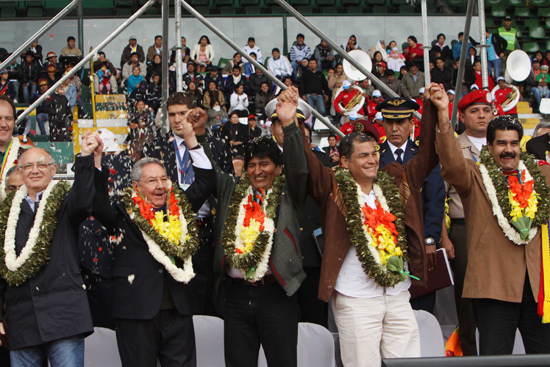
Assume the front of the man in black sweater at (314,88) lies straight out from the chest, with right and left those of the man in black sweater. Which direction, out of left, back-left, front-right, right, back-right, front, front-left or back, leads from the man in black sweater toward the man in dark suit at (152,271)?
front

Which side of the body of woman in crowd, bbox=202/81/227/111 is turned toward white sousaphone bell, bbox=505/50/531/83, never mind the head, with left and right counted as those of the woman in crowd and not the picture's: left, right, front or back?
left

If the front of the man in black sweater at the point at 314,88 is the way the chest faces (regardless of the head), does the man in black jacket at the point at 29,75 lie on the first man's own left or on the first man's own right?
on the first man's own right

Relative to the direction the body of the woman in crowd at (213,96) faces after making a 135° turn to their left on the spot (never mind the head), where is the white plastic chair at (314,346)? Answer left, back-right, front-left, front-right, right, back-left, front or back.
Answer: back-right

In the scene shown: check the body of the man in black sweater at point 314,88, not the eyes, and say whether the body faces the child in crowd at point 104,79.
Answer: no

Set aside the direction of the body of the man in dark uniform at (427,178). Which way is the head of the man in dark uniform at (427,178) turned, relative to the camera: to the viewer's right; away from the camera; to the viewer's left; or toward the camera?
toward the camera

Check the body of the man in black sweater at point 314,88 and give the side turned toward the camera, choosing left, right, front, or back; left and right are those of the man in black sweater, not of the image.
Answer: front

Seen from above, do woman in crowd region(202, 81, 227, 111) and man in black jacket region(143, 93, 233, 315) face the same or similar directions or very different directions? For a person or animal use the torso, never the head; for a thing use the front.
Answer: same or similar directions

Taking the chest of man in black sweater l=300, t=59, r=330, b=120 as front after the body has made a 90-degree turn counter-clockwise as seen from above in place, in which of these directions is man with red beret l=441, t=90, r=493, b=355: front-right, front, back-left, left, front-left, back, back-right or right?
right

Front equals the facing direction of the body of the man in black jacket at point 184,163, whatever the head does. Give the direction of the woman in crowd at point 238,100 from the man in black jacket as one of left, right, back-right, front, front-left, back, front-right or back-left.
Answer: back

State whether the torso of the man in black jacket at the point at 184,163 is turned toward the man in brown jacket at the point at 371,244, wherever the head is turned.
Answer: no

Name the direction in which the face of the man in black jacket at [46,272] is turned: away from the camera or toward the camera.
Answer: toward the camera

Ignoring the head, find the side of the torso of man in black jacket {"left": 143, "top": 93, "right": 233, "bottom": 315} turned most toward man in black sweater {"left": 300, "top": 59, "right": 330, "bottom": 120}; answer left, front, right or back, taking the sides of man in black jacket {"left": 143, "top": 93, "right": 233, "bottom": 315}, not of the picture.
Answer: back

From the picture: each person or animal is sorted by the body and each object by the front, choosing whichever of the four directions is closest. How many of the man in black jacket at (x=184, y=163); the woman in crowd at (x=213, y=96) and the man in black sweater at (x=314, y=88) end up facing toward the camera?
3

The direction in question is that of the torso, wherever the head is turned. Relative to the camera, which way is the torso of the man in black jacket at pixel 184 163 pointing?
toward the camera

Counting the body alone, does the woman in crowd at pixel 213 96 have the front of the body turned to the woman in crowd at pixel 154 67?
no

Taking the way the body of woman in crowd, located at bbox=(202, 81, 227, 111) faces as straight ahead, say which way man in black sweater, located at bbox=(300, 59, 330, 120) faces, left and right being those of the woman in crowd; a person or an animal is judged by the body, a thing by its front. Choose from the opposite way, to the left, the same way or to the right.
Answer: the same way

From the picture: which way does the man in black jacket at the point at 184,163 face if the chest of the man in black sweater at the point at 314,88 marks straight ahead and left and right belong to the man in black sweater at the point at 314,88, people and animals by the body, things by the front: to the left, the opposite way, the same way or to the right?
the same way
